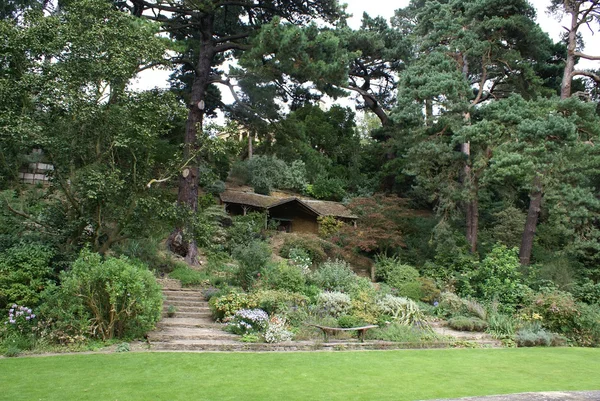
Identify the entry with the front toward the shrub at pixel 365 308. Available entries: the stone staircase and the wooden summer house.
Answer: the wooden summer house

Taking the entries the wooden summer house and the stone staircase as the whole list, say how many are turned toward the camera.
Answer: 2

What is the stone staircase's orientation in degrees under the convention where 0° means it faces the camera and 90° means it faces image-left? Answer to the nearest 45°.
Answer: approximately 0°

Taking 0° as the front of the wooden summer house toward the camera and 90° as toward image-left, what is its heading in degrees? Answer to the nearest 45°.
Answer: approximately 0°

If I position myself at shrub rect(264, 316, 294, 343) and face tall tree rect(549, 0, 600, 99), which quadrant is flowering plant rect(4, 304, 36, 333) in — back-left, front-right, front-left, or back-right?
back-left

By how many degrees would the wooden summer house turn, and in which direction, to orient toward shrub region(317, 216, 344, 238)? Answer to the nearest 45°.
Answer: approximately 45° to its left

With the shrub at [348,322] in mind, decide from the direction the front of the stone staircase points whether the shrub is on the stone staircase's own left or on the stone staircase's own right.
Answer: on the stone staircase's own left

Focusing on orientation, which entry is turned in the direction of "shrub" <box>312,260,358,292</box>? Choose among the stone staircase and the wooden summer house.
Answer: the wooden summer house

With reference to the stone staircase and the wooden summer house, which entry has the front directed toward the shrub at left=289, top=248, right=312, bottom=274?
the wooden summer house

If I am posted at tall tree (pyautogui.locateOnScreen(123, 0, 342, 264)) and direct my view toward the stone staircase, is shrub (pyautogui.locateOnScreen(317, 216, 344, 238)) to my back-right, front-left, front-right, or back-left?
back-left
